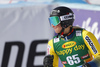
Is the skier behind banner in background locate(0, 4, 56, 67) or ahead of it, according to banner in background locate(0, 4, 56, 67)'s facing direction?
ahead

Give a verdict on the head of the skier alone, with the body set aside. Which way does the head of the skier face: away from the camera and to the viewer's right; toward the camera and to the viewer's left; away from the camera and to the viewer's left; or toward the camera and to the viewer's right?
toward the camera and to the viewer's left

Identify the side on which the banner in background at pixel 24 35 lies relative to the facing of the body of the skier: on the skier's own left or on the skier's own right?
on the skier's own right

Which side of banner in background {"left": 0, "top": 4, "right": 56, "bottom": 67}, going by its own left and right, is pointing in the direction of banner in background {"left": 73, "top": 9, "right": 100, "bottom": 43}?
left

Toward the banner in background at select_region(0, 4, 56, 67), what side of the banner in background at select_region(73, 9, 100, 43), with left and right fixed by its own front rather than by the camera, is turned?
right

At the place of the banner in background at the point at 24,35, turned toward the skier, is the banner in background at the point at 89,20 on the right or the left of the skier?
left

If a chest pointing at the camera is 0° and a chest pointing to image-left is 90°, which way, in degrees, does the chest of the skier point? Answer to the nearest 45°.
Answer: approximately 45°

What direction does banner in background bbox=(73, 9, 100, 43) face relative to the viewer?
toward the camera

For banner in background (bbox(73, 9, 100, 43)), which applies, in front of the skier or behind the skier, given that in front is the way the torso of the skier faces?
behind

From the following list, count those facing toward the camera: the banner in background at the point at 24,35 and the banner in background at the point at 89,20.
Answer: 2

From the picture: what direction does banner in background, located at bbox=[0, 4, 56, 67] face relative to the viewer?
toward the camera
